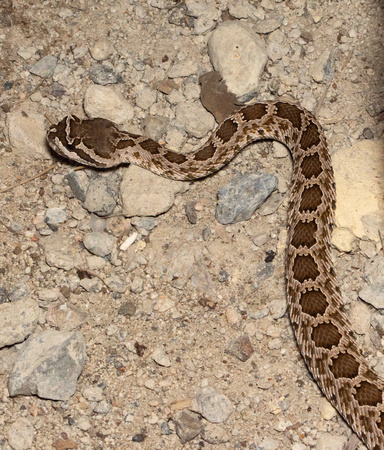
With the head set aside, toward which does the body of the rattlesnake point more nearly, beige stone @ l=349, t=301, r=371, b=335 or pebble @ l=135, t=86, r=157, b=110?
the pebble

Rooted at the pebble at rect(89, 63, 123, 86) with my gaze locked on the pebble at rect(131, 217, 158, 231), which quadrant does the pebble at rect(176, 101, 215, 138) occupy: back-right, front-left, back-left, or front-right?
front-left

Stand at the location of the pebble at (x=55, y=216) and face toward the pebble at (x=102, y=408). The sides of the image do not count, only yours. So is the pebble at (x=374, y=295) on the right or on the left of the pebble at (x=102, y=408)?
left

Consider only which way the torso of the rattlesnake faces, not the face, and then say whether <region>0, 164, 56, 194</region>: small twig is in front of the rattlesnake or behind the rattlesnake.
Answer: in front

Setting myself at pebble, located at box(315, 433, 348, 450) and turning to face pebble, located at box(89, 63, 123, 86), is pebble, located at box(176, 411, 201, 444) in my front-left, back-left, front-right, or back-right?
front-left

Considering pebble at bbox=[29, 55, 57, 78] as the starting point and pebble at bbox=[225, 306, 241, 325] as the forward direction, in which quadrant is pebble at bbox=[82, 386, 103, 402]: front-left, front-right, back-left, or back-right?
front-right

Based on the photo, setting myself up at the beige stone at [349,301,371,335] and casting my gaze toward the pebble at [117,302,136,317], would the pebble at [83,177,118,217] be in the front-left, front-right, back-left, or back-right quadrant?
front-right

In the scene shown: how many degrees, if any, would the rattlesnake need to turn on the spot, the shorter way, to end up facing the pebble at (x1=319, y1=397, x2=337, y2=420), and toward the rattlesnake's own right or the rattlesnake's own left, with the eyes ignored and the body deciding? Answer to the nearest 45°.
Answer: approximately 90° to the rattlesnake's own left

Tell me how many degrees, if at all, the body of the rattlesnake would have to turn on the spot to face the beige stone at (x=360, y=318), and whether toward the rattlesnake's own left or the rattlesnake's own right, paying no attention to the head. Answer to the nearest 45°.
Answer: approximately 135° to the rattlesnake's own left

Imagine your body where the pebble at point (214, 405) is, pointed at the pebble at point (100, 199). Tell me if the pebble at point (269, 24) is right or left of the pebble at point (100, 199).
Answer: right

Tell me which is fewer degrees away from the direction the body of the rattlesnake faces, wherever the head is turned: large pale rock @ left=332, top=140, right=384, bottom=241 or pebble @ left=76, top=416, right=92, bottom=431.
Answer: the pebble

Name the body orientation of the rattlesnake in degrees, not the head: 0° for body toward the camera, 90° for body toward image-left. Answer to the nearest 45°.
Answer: approximately 90°

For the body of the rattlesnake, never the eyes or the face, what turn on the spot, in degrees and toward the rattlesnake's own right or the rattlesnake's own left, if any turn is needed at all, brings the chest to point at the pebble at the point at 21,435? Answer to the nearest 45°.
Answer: approximately 45° to the rattlesnake's own left
